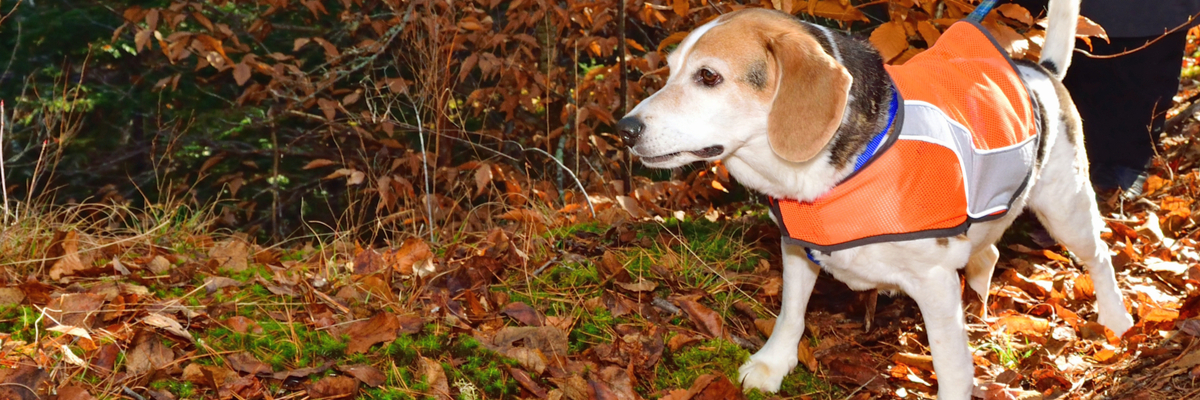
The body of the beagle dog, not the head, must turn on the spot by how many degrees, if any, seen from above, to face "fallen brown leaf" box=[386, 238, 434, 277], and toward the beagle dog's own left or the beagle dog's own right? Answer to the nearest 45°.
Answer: approximately 45° to the beagle dog's own right

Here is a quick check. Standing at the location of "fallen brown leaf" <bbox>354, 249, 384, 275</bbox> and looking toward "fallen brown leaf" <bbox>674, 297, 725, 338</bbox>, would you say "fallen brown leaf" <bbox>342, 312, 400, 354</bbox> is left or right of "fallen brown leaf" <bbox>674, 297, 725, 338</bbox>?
right

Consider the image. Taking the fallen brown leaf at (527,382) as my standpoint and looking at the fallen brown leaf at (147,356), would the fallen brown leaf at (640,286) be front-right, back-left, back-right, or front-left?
back-right

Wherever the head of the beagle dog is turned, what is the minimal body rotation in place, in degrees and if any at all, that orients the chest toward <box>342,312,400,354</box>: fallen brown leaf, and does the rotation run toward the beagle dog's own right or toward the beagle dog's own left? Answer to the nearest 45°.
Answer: approximately 45° to the beagle dog's own right

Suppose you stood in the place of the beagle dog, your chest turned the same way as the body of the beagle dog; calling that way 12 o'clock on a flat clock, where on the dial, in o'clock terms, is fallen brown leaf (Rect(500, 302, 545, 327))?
The fallen brown leaf is roughly at 1 o'clock from the beagle dog.

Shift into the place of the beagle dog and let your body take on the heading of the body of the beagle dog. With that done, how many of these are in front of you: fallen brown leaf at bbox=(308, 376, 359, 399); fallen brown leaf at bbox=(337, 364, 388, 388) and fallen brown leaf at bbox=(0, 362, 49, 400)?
3

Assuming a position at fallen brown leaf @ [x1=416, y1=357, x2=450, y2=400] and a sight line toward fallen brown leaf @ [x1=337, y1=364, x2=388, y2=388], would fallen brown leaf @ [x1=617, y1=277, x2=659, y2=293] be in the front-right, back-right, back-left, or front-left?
back-right

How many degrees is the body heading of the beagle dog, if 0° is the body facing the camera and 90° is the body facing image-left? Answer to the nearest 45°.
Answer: approximately 45°

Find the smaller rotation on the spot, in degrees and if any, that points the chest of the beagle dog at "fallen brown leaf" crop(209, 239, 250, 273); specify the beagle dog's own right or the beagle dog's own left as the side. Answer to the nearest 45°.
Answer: approximately 45° to the beagle dog's own right
